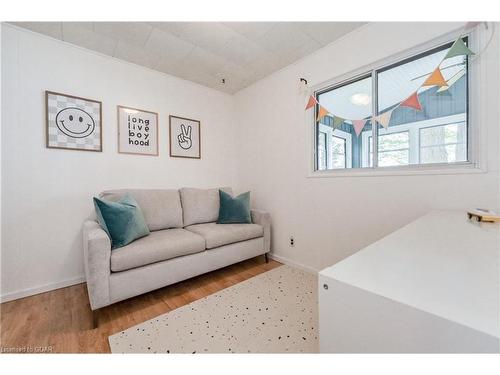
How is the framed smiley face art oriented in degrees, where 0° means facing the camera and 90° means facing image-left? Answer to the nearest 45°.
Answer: approximately 315°

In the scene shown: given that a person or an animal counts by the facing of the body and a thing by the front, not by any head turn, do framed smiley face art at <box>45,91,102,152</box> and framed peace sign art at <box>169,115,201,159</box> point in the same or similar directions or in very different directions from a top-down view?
same or similar directions

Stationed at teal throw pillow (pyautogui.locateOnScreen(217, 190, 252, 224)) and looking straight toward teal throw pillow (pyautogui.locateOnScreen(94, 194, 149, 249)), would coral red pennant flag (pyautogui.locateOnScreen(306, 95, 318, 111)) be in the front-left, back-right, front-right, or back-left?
back-left

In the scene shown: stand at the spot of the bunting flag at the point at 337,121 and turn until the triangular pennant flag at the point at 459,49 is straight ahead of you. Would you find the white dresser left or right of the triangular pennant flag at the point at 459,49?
right

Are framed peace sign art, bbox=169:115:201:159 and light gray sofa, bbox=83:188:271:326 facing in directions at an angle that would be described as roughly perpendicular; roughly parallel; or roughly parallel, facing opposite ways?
roughly parallel

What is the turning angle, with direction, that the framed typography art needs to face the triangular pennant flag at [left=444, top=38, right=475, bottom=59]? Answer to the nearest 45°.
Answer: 0° — it already faces it

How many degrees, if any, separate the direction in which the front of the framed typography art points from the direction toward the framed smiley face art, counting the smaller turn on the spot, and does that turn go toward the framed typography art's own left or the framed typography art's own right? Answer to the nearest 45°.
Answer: approximately 135° to the framed typography art's own right

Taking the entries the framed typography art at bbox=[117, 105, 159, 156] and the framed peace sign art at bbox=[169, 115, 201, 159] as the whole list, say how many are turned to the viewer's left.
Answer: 0

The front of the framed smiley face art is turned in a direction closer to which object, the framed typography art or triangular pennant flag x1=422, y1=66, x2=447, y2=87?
the triangular pennant flag

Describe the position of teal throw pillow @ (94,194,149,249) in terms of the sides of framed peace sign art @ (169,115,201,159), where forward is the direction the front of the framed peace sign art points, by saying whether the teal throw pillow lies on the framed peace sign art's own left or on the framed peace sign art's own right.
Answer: on the framed peace sign art's own right

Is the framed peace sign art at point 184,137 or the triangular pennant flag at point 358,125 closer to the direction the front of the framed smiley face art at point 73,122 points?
the triangular pennant flag

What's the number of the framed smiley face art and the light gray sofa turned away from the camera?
0

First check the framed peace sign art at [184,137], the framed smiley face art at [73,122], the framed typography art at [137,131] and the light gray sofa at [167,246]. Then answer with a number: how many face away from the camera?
0

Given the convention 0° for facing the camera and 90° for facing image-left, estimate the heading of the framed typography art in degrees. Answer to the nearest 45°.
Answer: approximately 315°
